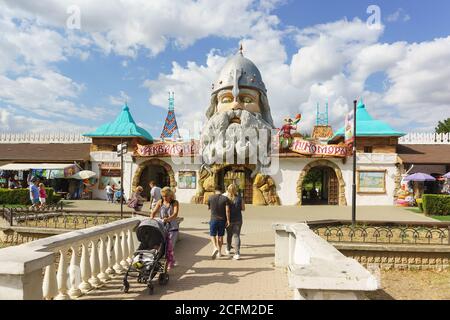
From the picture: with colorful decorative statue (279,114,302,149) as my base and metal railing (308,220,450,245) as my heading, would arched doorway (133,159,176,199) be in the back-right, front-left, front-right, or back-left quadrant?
back-right

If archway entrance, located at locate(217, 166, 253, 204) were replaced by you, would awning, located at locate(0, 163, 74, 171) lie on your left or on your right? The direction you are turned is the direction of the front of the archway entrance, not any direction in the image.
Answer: on your right

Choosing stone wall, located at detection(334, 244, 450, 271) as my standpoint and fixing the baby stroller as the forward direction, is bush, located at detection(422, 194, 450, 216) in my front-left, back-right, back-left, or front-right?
back-right

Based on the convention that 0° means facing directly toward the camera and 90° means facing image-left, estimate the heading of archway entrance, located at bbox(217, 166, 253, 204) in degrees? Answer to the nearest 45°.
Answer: approximately 0°

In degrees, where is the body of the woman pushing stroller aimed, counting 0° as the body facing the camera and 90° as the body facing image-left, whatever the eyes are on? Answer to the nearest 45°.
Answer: approximately 45°

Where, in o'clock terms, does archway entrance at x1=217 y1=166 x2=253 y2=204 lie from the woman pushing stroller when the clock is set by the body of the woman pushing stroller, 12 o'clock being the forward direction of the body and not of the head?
The archway entrance is roughly at 5 o'clock from the woman pushing stroller.

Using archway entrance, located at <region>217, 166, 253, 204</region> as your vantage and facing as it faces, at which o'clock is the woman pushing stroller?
The woman pushing stroller is roughly at 12 o'clock from the archway entrance.

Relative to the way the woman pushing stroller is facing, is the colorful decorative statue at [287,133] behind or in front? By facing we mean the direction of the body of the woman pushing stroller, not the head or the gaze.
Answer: behind

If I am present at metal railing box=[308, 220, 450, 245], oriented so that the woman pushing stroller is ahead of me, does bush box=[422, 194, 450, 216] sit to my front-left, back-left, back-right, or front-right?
back-right

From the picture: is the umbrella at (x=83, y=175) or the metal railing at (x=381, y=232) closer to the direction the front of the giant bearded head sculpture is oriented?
the metal railing

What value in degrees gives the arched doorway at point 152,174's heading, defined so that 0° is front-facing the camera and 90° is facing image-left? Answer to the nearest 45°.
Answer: approximately 0°
